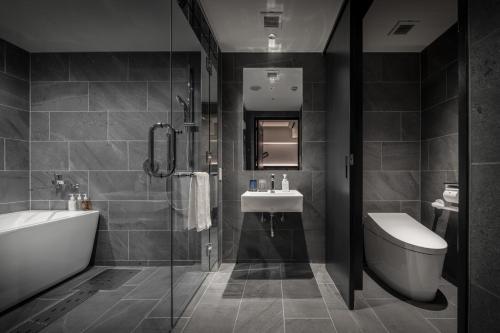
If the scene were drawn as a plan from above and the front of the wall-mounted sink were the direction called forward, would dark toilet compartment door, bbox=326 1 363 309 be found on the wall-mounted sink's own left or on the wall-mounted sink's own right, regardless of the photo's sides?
on the wall-mounted sink's own left

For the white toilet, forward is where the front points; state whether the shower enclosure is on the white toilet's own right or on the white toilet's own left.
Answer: on the white toilet's own right

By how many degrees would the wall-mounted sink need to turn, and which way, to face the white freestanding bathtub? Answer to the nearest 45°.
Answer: approximately 45° to its right

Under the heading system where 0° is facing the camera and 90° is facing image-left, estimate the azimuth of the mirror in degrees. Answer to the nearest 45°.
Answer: approximately 0°
